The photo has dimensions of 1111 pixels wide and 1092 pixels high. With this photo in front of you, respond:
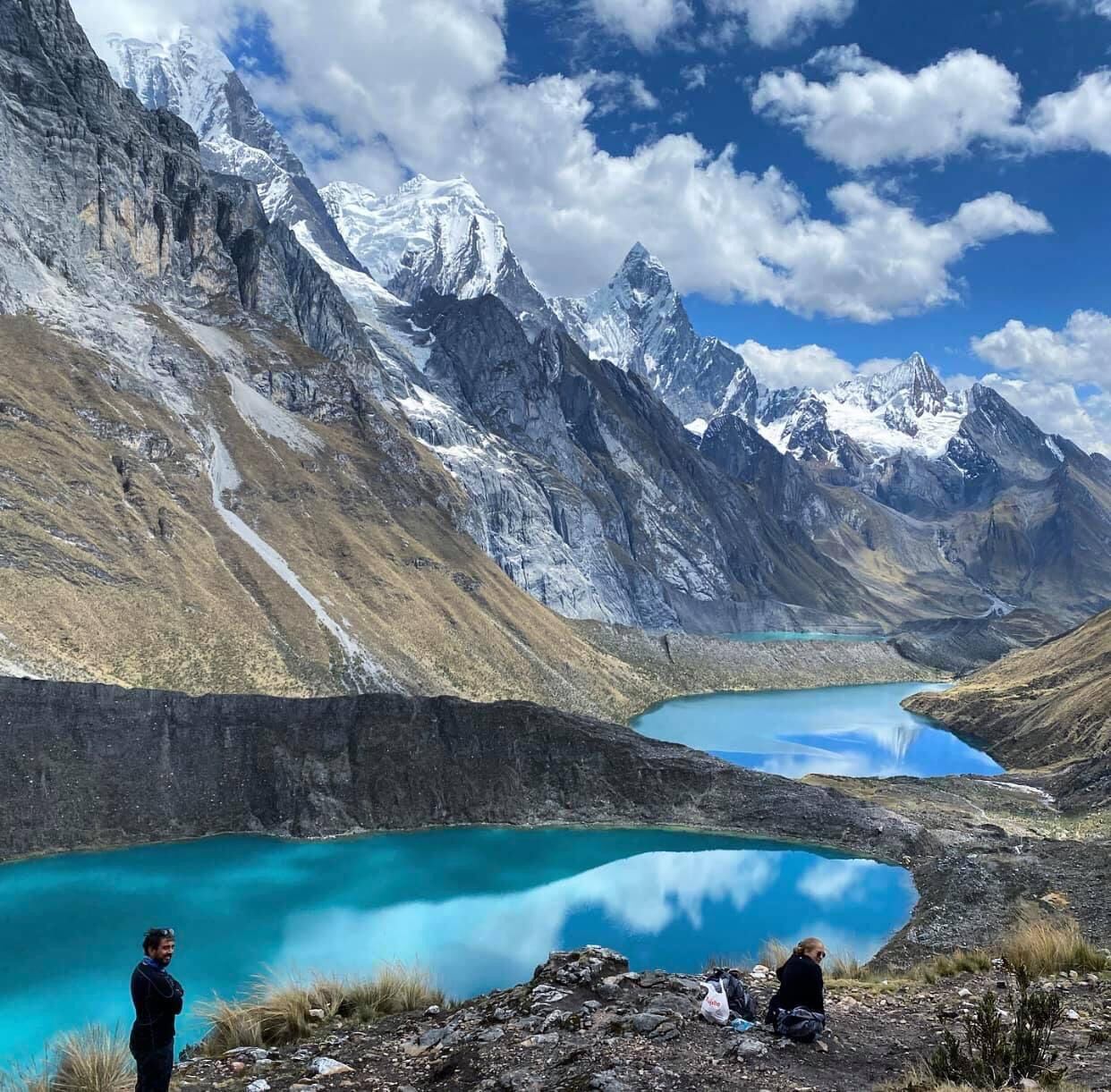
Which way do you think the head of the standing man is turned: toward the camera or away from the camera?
toward the camera

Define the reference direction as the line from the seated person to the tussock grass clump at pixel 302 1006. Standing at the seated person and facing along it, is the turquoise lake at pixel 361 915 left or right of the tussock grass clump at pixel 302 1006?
right

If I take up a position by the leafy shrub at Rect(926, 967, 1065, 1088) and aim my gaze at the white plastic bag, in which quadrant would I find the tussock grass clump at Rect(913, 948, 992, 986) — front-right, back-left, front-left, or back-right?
front-right

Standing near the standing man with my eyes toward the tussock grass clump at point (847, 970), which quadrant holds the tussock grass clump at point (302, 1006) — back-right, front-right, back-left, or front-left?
front-left

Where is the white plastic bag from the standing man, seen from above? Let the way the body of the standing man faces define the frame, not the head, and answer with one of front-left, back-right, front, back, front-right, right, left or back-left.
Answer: front

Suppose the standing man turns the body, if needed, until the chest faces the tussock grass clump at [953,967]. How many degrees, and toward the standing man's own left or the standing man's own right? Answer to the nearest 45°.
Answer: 0° — they already face it

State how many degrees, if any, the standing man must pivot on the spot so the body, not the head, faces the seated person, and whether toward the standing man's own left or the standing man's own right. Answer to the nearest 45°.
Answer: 0° — they already face them

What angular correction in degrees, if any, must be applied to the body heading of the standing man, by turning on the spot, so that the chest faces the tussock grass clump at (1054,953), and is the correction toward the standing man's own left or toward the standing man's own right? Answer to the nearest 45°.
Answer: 0° — they already face it

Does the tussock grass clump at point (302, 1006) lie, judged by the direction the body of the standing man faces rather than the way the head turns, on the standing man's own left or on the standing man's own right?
on the standing man's own left

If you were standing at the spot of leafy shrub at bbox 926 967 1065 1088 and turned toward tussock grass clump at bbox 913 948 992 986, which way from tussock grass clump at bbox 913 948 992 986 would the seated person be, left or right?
left

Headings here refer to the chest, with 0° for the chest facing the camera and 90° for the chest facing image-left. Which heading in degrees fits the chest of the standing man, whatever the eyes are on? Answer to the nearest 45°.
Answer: approximately 270°

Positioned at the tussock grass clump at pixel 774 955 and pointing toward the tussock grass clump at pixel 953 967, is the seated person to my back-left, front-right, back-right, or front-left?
front-right

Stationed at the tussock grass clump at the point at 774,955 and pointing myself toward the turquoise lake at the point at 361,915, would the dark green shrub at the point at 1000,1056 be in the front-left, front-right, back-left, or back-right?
back-left

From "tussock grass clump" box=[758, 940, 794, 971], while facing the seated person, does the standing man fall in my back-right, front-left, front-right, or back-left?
front-right
